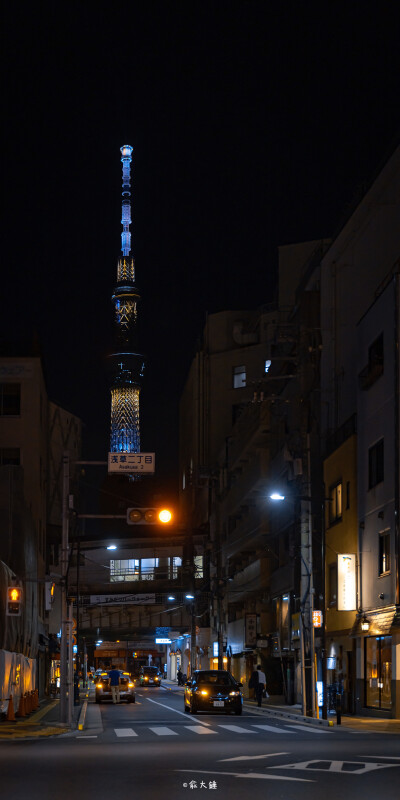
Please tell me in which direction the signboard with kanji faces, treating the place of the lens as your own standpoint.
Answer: facing the viewer

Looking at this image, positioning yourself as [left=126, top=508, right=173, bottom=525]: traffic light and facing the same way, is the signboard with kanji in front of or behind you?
behind

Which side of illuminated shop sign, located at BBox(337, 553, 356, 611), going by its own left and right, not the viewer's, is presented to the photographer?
front

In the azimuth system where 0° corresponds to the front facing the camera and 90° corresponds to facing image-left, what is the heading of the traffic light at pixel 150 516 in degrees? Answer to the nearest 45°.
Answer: approximately 0°

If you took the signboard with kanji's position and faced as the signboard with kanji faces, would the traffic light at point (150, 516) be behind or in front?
in front

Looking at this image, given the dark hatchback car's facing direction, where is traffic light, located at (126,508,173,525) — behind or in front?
in front

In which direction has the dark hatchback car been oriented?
toward the camera

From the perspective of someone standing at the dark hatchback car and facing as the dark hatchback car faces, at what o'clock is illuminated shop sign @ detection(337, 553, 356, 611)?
The illuminated shop sign is roughly at 9 o'clock from the dark hatchback car.
